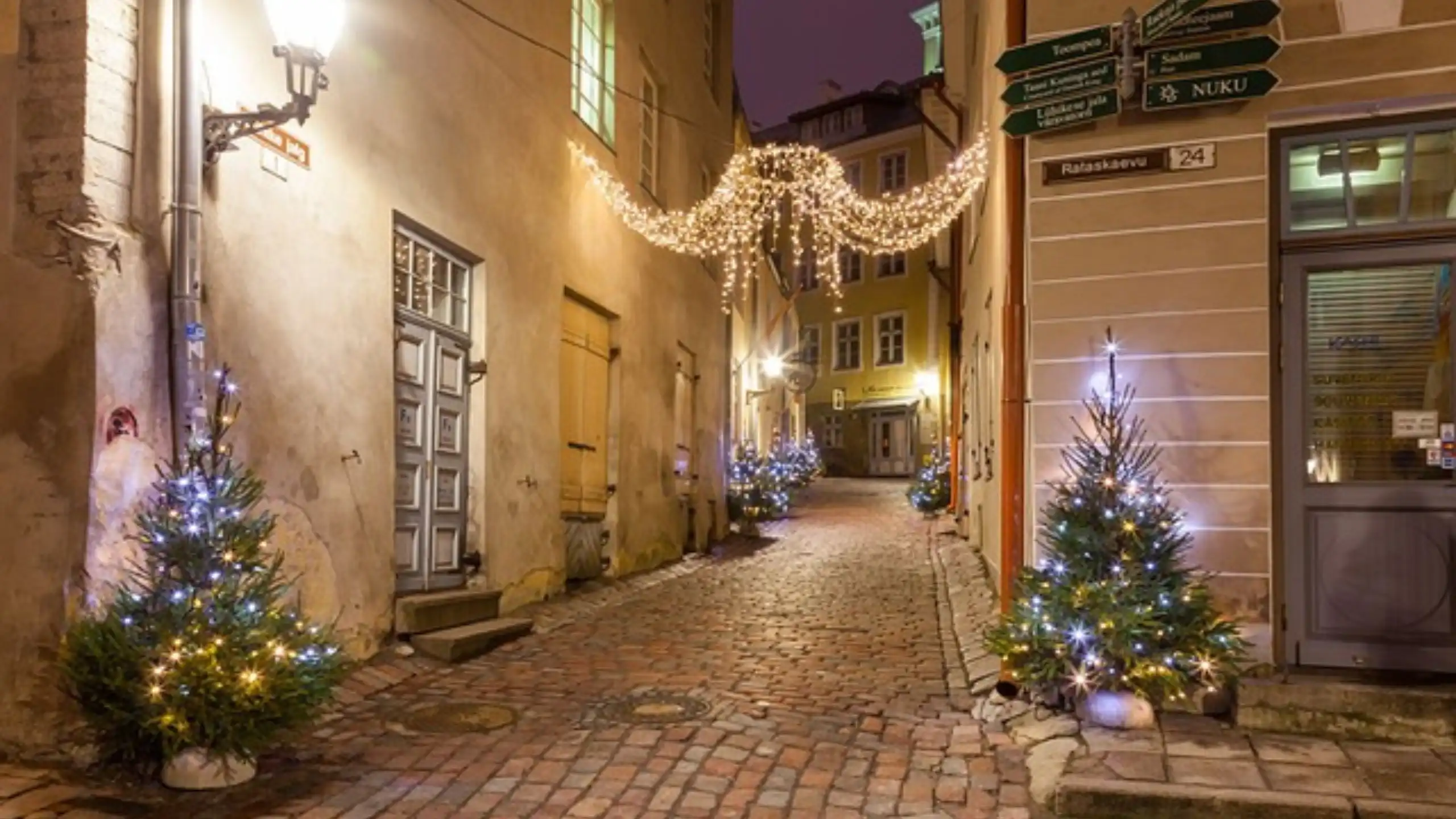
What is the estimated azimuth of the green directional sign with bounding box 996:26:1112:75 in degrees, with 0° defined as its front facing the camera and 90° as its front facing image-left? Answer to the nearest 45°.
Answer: approximately 45°

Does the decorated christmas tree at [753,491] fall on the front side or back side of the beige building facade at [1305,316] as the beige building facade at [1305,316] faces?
on the back side

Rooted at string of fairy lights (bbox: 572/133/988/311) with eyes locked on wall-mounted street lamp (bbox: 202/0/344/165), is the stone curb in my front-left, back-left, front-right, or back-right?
front-left

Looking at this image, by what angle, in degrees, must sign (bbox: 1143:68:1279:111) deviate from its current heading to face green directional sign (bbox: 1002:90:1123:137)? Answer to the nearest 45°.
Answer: approximately 90° to its right

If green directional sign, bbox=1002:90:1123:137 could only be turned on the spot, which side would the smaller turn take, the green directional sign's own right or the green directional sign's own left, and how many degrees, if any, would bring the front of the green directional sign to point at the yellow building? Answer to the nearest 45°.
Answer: approximately 135° to the green directional sign's own right

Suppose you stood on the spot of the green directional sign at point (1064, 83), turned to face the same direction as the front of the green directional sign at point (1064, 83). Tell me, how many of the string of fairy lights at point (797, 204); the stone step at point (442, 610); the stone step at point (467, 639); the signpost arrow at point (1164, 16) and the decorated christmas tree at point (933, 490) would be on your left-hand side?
1

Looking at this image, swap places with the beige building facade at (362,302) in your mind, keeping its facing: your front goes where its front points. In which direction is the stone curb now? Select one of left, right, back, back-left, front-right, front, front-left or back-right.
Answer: front

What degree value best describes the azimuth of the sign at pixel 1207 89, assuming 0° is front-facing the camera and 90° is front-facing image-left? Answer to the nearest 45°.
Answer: approximately 0°

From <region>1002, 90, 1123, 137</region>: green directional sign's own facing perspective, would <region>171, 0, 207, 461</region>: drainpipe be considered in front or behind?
in front

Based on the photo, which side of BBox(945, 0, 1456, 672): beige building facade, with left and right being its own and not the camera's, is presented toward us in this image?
front

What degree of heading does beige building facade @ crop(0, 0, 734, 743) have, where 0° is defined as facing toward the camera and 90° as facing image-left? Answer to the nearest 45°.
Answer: approximately 315°

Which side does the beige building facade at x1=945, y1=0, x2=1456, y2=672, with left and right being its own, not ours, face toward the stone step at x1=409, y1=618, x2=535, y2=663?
right

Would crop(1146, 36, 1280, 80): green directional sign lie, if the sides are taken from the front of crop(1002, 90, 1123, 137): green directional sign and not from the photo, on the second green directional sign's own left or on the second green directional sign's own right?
on the second green directional sign's own left
